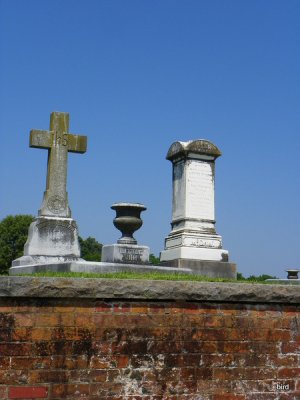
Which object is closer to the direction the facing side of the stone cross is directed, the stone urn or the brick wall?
the brick wall

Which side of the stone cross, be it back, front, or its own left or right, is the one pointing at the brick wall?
front

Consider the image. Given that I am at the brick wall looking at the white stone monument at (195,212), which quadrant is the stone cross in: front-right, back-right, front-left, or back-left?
front-left

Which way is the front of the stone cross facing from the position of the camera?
facing the viewer

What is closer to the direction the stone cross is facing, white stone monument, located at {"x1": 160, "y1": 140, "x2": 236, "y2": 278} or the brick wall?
the brick wall

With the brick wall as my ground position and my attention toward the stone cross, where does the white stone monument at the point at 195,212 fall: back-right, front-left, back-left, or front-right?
front-right

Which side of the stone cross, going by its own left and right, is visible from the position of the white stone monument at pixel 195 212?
left

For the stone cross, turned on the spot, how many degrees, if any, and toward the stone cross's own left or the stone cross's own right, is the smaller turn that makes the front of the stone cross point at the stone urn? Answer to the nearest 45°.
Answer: approximately 90° to the stone cross's own left
